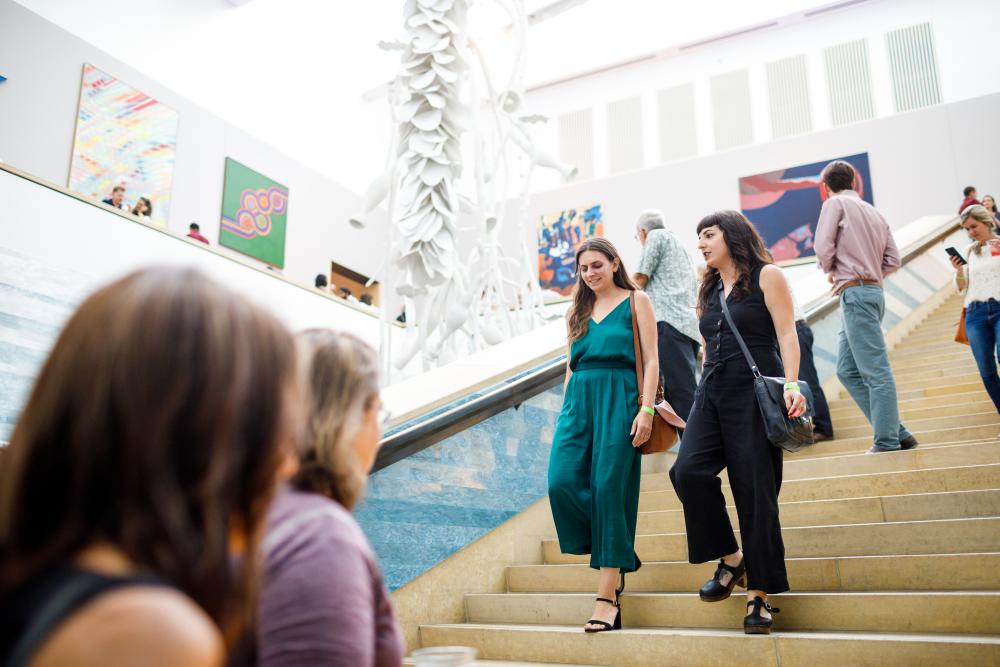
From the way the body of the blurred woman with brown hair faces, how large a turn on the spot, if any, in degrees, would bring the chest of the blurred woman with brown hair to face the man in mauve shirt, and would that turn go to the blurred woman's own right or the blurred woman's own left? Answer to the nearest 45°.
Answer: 0° — they already face them

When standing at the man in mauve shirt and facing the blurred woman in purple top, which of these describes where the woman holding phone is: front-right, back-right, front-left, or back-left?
back-left

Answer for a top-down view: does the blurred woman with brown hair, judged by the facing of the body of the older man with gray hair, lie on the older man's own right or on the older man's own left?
on the older man's own left

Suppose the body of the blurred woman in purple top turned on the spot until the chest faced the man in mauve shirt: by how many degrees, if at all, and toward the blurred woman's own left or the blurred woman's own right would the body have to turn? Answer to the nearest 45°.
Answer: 0° — they already face them

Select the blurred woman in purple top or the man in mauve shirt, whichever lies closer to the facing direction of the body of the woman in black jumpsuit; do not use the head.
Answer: the blurred woman in purple top

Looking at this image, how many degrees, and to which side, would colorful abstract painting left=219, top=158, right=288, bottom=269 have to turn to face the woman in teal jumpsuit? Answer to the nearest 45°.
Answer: approximately 45° to its right

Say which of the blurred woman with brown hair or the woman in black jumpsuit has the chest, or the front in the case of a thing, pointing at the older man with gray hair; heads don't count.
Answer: the blurred woman with brown hair

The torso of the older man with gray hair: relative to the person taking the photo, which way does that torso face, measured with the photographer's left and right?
facing away from the viewer and to the left of the viewer

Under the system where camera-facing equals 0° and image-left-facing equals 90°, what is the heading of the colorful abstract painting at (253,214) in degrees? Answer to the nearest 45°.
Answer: approximately 315°

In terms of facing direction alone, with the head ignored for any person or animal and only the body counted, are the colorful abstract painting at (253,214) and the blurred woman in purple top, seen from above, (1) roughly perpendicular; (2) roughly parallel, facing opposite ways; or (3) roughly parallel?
roughly perpendicular

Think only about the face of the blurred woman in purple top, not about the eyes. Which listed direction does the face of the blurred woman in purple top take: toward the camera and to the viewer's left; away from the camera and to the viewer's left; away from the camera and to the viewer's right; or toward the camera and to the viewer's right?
away from the camera and to the viewer's right

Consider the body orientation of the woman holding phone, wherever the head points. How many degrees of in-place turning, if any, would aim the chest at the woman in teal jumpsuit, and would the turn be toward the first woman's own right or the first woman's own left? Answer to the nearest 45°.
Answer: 0° — they already face them
